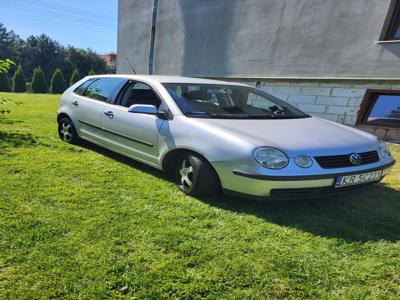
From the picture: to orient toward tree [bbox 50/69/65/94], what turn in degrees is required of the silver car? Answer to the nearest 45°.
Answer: approximately 180°

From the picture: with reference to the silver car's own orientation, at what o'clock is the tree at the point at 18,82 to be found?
The tree is roughly at 6 o'clock from the silver car.

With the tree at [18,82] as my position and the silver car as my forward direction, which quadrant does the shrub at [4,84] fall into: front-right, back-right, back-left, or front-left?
back-right

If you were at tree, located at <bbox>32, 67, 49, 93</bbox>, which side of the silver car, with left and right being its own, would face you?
back

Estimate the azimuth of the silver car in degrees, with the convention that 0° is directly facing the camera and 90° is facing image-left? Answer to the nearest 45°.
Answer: approximately 315°

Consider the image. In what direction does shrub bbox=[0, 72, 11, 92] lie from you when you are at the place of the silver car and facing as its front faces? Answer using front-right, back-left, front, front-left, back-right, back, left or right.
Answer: back
